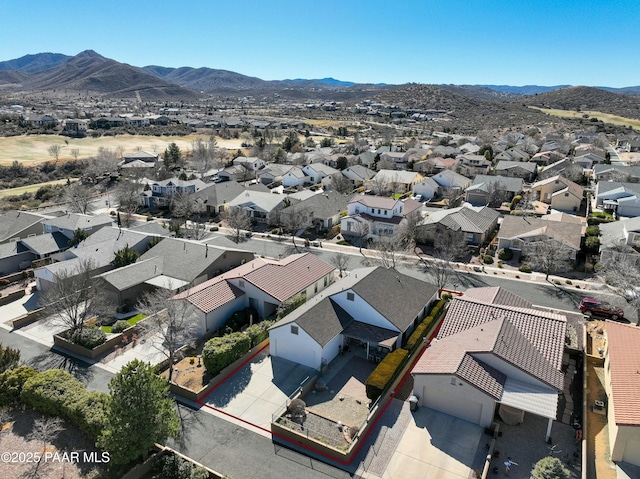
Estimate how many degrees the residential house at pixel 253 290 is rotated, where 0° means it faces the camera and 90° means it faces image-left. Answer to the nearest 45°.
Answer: approximately 45°

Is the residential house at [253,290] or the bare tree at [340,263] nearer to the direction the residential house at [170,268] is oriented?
the residential house

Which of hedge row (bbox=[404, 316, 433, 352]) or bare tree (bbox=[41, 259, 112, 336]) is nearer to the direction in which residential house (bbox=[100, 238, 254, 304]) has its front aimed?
the bare tree

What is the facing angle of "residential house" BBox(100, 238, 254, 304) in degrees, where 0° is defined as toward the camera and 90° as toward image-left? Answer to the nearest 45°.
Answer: approximately 45°

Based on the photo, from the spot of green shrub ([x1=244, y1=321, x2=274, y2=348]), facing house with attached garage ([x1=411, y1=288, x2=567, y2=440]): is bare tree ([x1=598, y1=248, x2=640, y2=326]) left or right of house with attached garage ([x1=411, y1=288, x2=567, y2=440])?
left

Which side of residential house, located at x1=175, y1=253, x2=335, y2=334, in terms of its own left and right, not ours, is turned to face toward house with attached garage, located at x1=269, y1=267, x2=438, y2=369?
left

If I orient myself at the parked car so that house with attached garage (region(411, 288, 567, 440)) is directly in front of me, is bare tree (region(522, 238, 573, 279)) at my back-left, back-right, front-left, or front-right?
back-right

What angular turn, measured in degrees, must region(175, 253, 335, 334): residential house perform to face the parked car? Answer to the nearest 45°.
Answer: approximately 135° to its left

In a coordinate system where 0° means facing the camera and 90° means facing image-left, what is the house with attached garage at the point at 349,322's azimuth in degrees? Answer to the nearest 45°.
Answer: approximately 45°

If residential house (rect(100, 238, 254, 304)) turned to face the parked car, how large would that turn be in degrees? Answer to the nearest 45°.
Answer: approximately 90° to its left

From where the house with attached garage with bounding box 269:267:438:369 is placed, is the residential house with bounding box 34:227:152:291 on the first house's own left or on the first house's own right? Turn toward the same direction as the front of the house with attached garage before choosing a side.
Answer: on the first house's own right
